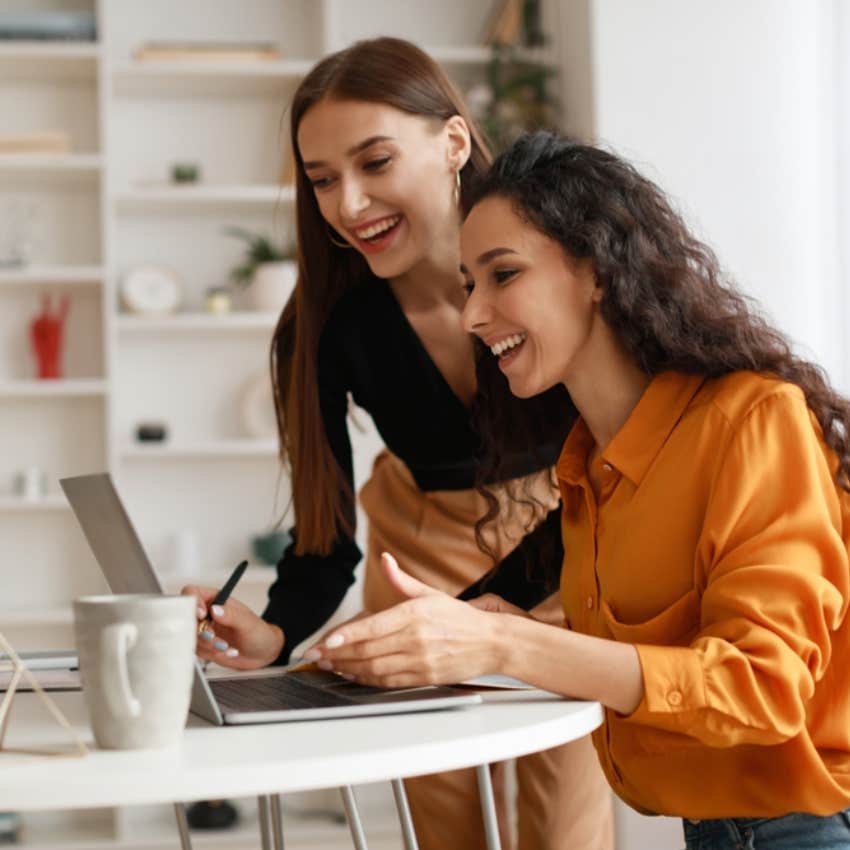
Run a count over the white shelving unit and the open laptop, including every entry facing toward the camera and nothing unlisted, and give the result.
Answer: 1

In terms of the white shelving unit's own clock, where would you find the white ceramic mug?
The white ceramic mug is roughly at 12 o'clock from the white shelving unit.

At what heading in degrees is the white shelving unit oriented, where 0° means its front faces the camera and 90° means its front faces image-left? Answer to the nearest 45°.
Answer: approximately 0°

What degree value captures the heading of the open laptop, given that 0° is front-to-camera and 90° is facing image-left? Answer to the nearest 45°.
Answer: approximately 270°

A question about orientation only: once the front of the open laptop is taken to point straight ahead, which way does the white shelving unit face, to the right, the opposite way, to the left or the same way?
to the right
